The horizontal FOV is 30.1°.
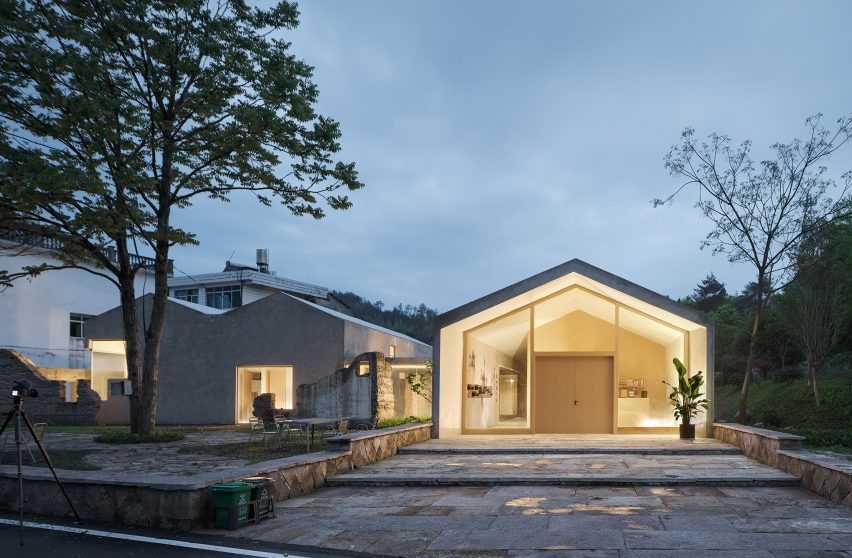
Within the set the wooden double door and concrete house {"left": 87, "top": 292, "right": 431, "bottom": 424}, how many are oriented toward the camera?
2

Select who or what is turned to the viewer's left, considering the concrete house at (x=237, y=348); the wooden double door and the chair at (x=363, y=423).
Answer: the chair

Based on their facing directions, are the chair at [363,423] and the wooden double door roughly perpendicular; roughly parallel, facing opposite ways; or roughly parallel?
roughly perpendicular

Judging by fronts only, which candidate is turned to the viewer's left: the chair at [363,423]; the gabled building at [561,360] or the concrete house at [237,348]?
the chair

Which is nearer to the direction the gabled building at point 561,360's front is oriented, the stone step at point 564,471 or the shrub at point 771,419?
the stone step

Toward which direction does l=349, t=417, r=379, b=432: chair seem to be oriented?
to the viewer's left

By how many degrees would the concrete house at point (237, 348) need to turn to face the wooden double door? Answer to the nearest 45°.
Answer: approximately 45° to its left

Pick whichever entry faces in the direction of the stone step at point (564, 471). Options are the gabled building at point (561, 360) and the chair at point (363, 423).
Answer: the gabled building

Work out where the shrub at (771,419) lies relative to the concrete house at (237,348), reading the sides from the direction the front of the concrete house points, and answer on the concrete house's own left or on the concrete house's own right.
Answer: on the concrete house's own left
